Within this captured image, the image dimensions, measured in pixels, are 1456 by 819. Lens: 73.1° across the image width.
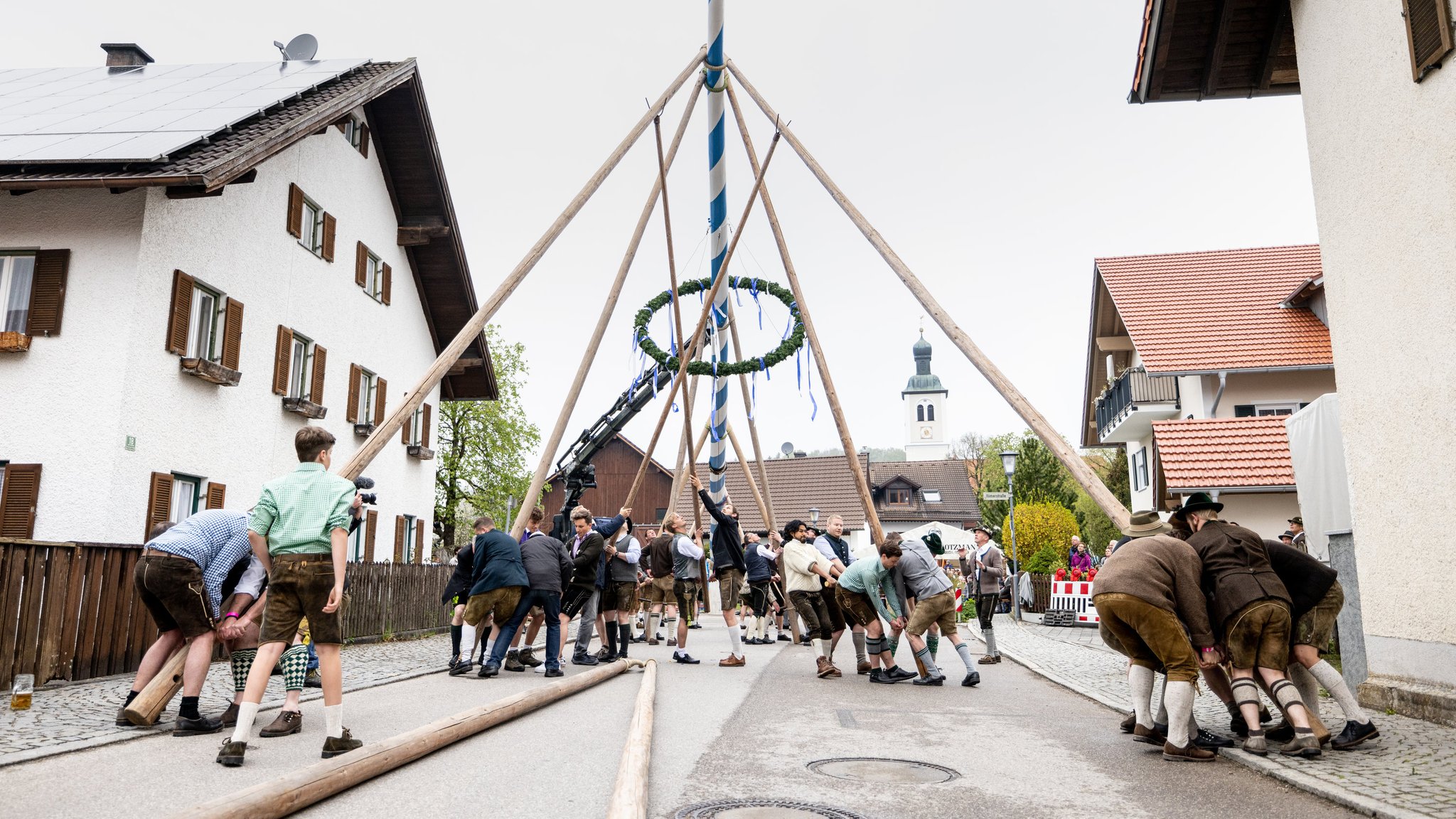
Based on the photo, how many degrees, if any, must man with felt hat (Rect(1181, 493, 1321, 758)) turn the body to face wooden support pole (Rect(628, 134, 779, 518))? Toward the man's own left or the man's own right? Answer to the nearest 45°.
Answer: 0° — they already face it

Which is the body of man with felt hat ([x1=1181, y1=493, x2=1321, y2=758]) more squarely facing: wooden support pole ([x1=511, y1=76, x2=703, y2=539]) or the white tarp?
the wooden support pole

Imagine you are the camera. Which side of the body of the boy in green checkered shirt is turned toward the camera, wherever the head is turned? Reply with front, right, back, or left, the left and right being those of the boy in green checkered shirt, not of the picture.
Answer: back

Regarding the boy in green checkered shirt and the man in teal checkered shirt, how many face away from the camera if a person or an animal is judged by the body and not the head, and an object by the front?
1

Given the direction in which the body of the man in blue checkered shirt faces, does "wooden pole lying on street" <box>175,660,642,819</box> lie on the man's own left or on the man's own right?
on the man's own right

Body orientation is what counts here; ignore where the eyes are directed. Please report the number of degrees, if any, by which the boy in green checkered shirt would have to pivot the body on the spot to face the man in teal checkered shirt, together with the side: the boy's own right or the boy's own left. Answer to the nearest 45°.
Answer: approximately 45° to the boy's own right

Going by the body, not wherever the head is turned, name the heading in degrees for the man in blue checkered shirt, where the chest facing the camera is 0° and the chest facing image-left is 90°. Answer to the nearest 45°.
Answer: approximately 225°

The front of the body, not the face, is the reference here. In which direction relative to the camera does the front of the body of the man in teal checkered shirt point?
to the viewer's right
